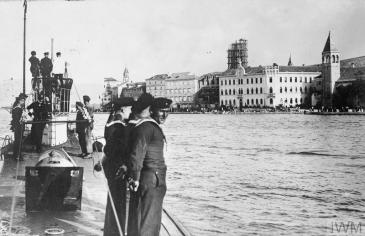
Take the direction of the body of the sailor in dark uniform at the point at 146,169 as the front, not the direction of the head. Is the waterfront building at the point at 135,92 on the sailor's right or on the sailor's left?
on the sailor's left

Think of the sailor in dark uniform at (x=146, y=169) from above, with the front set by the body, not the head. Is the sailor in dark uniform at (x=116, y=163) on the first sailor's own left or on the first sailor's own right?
on the first sailor's own left

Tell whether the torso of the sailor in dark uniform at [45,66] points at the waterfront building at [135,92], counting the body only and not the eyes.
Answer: yes

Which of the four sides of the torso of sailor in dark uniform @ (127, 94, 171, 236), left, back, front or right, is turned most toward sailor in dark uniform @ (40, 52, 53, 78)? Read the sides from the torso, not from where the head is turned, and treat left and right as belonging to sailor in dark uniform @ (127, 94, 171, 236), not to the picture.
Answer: left
